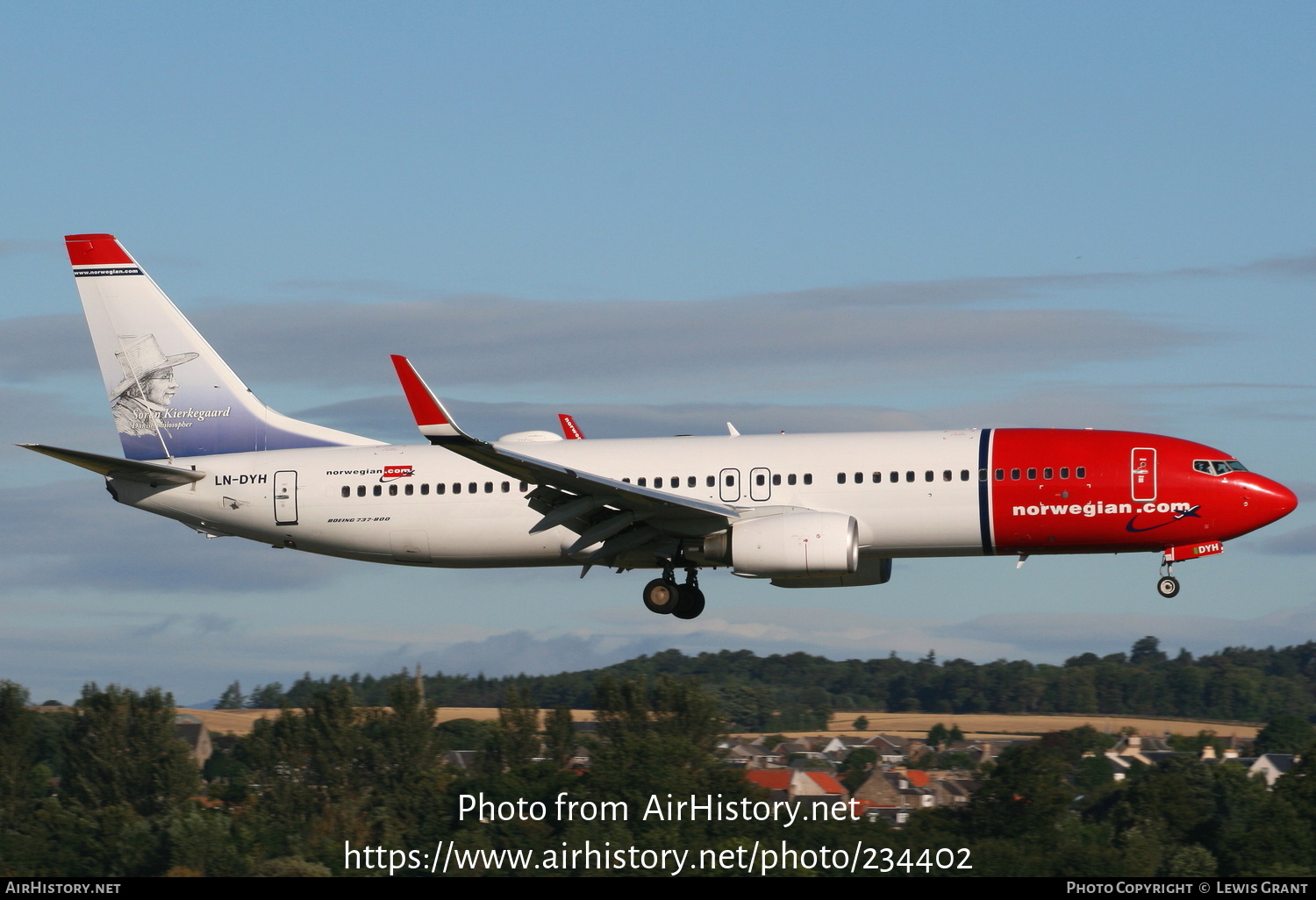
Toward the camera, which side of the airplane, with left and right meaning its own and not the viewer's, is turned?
right
